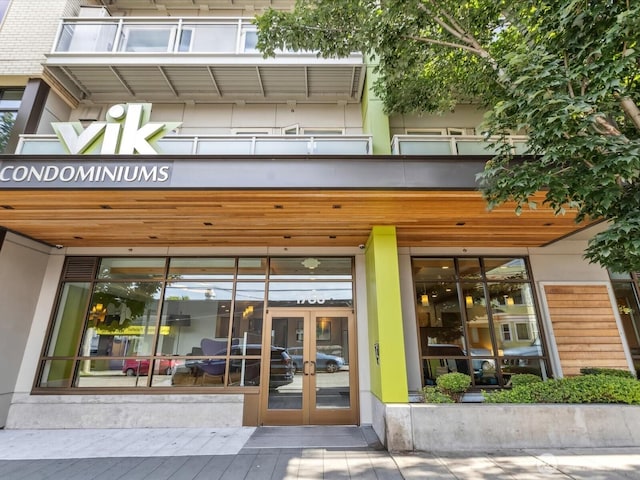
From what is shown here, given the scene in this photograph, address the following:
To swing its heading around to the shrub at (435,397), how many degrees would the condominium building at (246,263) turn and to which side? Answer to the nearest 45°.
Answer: approximately 90° to its left

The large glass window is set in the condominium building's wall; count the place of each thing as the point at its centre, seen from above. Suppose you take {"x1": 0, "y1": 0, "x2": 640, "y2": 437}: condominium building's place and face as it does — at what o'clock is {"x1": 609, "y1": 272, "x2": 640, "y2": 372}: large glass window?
The large glass window is roughly at 9 o'clock from the condominium building.

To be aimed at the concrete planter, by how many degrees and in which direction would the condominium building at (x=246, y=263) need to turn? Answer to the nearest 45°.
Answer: approximately 90° to its left

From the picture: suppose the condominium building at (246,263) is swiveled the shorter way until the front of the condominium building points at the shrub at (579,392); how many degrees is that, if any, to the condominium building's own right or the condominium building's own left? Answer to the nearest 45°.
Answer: approximately 90° to the condominium building's own left

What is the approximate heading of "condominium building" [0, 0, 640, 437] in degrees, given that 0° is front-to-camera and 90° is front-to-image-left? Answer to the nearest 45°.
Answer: approximately 0°
